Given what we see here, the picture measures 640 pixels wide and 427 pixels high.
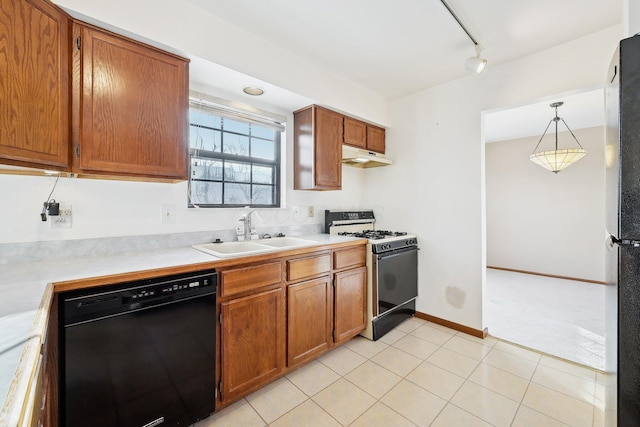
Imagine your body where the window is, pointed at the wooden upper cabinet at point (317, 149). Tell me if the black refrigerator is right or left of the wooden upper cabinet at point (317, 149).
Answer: right

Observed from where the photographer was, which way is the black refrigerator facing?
facing to the left of the viewer

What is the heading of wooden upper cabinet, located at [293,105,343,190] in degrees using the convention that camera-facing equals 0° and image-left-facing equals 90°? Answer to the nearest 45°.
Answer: approximately 315°

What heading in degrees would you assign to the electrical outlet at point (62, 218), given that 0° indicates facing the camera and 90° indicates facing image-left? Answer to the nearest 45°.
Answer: approximately 0°

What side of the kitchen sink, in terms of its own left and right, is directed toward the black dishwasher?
right

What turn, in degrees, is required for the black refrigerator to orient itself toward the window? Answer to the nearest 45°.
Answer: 0° — it already faces it

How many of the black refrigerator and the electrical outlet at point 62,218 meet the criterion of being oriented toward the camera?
1

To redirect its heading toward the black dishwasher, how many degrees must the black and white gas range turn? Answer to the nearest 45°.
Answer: approximately 90° to its right

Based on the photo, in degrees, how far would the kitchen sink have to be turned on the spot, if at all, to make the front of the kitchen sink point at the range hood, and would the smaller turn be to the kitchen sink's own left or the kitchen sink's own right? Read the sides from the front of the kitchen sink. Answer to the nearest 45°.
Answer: approximately 45° to the kitchen sink's own left

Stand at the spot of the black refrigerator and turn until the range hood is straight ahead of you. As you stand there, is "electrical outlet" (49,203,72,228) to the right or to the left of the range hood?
left
